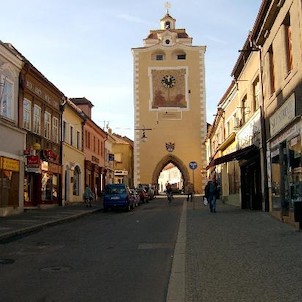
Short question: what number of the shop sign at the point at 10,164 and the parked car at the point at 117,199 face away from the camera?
1

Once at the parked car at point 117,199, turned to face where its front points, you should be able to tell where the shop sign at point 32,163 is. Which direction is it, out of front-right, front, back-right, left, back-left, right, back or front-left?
back-left

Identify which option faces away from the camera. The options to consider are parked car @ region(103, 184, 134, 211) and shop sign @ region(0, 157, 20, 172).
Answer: the parked car

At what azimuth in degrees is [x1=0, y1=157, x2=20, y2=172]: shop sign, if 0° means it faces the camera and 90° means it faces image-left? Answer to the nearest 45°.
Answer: approximately 315°

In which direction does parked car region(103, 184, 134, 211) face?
away from the camera

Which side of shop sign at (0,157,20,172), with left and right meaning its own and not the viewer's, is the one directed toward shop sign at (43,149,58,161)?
left

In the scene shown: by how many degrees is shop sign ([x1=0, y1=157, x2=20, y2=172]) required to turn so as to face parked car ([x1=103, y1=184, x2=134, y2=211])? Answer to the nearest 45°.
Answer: approximately 90° to its left

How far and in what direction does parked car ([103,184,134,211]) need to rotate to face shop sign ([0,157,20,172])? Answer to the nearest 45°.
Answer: approximately 135° to its left

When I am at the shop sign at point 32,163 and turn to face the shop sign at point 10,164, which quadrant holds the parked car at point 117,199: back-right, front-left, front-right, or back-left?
back-left

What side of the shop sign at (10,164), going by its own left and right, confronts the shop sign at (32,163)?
left
